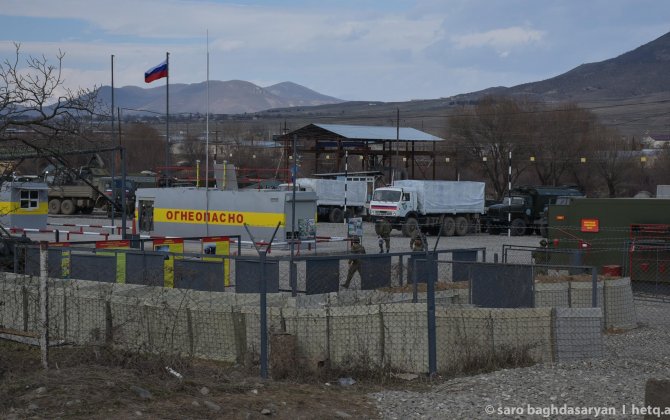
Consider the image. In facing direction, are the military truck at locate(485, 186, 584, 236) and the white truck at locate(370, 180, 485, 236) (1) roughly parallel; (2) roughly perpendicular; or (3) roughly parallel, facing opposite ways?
roughly parallel

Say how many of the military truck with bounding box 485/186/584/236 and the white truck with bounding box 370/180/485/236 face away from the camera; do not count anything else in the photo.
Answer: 0

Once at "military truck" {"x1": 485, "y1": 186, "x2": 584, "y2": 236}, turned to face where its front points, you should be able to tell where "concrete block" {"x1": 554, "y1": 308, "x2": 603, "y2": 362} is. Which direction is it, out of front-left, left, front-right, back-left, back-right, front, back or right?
front-left

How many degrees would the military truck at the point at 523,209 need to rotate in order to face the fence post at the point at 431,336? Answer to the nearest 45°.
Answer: approximately 45° to its left

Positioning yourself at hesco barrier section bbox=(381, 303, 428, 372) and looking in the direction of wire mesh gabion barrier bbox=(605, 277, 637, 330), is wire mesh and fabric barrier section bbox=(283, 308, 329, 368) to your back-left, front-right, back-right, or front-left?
back-left

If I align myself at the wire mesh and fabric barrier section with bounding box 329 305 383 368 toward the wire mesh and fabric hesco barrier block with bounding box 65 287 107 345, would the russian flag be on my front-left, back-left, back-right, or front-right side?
front-right

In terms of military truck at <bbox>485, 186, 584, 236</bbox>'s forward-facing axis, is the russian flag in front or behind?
in front

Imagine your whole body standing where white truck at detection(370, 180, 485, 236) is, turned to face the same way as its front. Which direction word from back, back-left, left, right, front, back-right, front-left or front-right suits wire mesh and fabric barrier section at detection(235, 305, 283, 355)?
front-left

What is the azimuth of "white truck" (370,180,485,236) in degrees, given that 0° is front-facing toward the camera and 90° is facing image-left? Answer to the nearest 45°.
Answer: approximately 45°

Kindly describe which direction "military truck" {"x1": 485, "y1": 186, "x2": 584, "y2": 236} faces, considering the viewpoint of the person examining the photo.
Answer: facing the viewer and to the left of the viewer

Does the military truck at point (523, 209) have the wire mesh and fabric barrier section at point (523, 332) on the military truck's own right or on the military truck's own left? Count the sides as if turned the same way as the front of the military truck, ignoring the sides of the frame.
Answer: on the military truck's own left

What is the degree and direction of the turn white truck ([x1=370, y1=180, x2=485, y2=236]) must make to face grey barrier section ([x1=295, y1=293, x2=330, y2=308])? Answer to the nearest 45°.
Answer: approximately 45° to its left

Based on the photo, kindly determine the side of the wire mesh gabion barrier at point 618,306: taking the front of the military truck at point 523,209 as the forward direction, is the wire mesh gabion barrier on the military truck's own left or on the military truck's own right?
on the military truck's own left

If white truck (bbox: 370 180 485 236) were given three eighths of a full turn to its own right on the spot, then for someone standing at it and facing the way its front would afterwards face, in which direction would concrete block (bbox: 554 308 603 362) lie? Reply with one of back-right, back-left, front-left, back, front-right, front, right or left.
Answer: back

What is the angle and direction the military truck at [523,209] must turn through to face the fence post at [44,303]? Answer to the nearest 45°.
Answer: approximately 45° to its left
